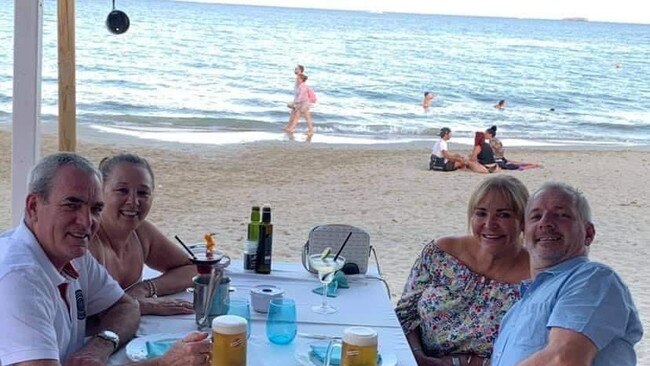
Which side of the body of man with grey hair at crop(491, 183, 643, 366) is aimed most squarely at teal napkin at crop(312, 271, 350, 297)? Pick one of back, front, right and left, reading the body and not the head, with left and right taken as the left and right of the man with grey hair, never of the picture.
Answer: right

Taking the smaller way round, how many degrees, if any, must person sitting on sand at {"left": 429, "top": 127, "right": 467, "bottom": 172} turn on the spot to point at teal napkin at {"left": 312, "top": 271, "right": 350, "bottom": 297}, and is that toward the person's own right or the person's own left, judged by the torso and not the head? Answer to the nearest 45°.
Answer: approximately 90° to the person's own right

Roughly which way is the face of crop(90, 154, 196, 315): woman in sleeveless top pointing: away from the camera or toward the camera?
toward the camera

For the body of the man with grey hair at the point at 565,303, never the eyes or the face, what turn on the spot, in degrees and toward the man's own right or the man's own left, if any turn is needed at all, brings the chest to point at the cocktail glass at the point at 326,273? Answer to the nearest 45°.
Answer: approximately 45° to the man's own right

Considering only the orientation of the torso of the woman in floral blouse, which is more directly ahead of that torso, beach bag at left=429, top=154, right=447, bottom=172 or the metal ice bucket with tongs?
the metal ice bucket with tongs

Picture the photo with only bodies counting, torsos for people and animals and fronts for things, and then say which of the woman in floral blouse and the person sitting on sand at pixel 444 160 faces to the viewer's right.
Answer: the person sitting on sand

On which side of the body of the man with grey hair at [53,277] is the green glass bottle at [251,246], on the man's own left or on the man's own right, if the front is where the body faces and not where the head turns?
on the man's own left

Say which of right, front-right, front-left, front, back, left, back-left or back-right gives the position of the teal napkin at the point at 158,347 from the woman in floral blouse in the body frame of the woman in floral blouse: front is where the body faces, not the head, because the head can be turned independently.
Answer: front-right

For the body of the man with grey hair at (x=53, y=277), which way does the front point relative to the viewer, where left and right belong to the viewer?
facing the viewer and to the right of the viewer

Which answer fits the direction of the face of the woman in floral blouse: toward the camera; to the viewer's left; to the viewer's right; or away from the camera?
toward the camera

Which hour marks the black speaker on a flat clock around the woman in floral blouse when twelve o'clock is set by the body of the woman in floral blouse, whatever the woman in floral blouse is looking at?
The black speaker is roughly at 4 o'clock from the woman in floral blouse.

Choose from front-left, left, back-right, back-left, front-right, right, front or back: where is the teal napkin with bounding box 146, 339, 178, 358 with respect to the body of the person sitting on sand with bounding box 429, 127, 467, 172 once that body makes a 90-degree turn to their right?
front

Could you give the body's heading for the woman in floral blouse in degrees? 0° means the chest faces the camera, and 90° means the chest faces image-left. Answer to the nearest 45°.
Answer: approximately 0°

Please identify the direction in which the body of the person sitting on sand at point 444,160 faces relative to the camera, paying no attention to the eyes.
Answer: to the viewer's right

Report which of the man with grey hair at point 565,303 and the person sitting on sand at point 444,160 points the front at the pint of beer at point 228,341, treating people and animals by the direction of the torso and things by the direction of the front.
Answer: the man with grey hair

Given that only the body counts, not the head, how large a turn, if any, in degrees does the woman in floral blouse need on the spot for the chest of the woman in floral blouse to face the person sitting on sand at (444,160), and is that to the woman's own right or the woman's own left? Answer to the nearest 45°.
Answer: approximately 180°

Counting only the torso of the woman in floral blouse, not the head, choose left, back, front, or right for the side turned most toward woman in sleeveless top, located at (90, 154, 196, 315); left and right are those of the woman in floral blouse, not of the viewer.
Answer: right

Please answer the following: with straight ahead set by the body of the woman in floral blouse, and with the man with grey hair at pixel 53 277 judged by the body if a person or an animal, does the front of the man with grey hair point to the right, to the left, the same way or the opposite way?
to the left

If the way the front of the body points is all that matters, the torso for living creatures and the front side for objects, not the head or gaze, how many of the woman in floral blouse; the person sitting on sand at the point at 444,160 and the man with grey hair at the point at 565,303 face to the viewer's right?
1
